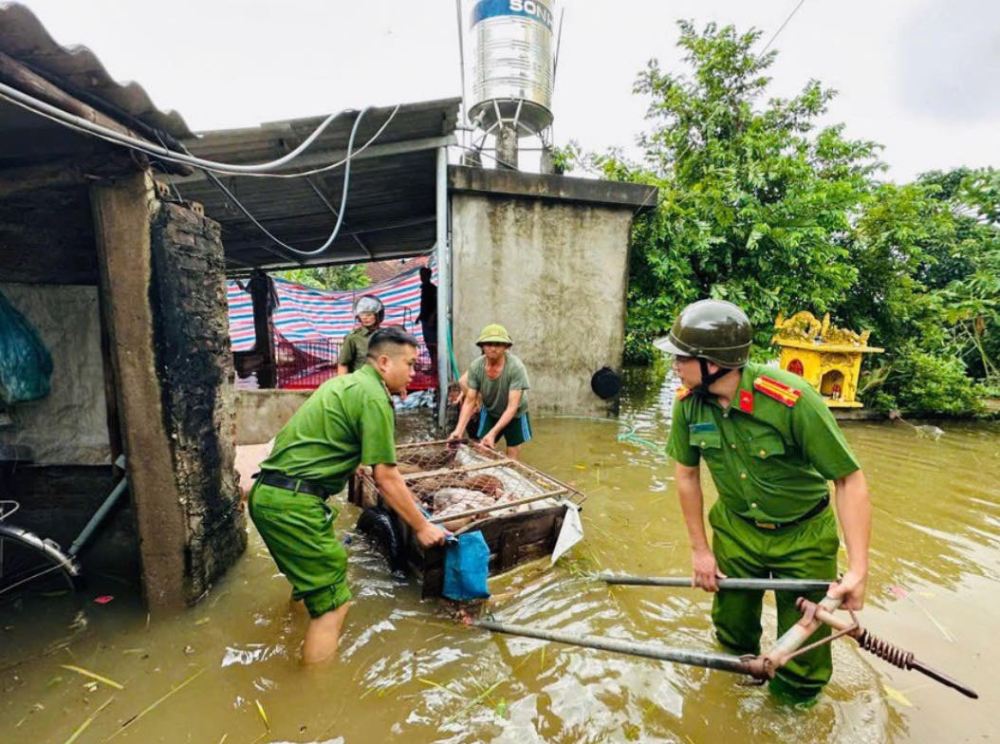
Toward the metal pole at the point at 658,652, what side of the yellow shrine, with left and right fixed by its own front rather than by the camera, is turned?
front

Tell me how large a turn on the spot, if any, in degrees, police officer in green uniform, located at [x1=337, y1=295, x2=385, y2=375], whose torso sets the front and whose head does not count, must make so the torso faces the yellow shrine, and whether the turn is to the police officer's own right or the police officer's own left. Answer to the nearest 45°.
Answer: approximately 45° to the police officer's own left

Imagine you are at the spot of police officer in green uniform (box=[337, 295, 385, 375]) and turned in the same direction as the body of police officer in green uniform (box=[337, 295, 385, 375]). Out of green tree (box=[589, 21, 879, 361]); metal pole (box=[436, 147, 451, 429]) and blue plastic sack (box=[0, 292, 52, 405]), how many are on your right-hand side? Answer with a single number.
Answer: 1

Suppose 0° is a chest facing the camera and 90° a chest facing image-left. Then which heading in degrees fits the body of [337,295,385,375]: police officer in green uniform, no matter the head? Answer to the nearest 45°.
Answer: approximately 315°

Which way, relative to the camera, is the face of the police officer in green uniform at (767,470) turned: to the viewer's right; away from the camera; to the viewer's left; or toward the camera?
to the viewer's left

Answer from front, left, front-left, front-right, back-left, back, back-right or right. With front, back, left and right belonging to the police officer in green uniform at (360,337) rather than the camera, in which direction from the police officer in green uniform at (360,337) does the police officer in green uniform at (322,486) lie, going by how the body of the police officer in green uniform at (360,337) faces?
front-right

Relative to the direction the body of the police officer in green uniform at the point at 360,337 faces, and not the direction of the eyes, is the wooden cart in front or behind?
in front

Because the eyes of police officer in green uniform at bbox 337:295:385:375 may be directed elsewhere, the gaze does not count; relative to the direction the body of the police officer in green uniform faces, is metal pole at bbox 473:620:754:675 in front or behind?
in front

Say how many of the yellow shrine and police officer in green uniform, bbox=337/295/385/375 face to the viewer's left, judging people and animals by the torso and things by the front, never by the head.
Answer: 0
